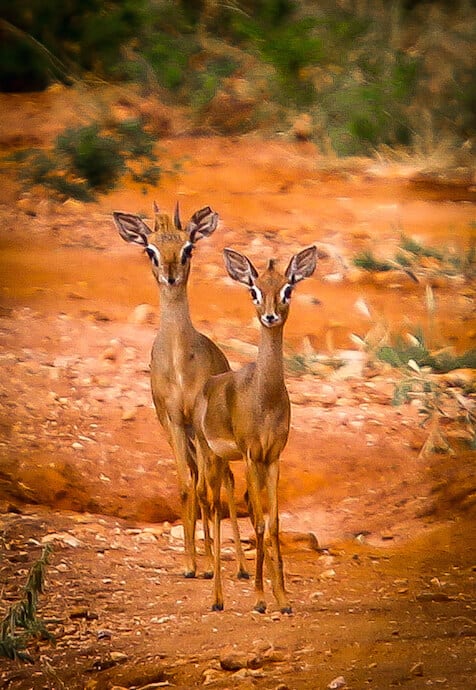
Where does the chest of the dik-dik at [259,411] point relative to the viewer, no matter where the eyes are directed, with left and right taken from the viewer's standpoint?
facing the viewer and to the right of the viewer

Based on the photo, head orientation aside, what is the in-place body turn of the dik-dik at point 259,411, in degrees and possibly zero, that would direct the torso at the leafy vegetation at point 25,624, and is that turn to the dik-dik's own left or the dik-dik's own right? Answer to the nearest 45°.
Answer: approximately 135° to the dik-dik's own right
